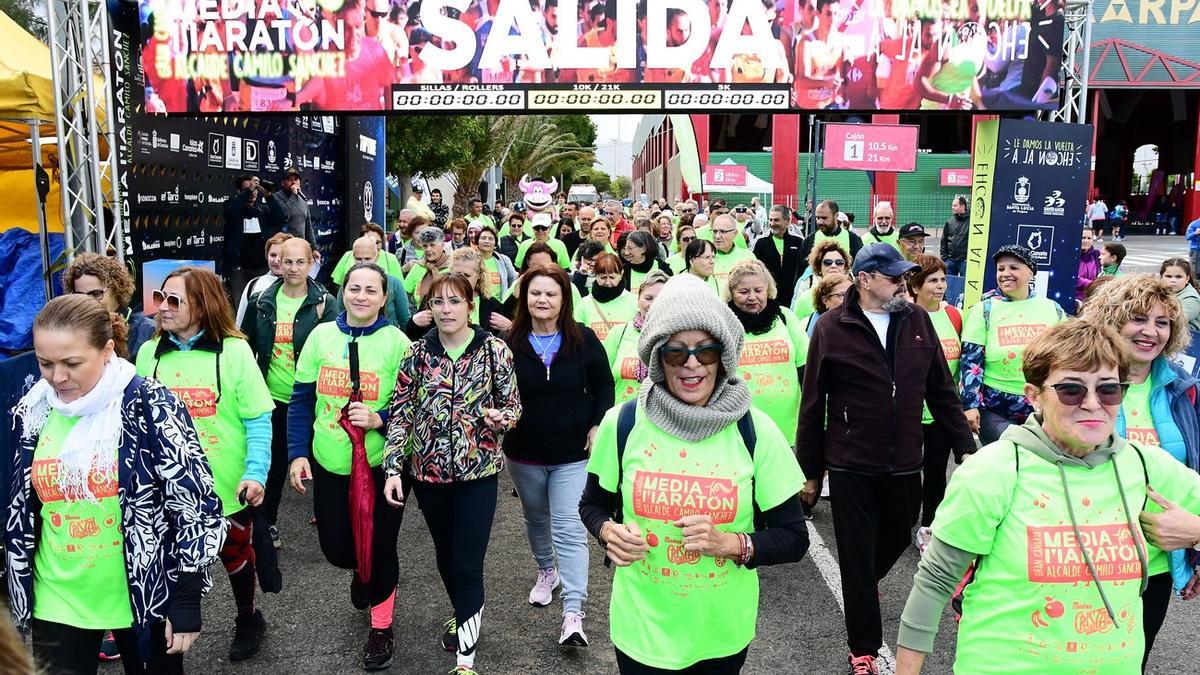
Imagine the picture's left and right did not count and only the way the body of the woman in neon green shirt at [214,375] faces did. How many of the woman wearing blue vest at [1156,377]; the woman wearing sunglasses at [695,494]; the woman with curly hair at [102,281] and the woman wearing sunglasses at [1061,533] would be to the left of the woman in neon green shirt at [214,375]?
3

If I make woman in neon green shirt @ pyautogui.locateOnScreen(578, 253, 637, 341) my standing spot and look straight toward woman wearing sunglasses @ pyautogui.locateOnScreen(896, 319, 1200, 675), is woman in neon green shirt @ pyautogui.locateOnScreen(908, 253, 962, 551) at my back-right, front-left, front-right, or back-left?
front-left

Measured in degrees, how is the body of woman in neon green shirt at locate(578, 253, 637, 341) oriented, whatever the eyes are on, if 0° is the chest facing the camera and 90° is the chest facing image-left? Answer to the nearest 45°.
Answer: approximately 0°

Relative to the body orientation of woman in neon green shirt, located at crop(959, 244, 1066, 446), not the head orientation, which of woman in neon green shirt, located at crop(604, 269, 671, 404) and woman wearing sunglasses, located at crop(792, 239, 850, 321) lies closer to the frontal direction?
the woman in neon green shirt

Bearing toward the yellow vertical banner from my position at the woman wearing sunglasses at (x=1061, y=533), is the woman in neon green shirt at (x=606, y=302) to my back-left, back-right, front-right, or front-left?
front-left

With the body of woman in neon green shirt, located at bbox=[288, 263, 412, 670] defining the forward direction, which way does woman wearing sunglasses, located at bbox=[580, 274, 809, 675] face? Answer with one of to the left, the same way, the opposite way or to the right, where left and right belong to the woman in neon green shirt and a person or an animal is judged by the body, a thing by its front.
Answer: the same way

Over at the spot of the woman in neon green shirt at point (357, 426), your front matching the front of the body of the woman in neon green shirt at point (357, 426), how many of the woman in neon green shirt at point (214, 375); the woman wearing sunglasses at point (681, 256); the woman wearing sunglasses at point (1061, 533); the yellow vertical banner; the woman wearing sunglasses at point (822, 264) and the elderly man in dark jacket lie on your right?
1

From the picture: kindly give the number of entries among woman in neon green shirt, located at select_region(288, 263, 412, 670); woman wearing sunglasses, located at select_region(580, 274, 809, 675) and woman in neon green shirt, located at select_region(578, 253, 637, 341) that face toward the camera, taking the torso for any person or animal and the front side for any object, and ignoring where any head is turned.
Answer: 3

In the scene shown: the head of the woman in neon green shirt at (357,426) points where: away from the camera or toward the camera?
toward the camera

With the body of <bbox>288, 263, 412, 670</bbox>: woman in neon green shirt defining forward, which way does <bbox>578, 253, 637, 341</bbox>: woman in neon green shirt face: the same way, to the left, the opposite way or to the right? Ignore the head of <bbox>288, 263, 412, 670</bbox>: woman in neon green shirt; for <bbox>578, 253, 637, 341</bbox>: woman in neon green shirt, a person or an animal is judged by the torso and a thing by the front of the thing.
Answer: the same way

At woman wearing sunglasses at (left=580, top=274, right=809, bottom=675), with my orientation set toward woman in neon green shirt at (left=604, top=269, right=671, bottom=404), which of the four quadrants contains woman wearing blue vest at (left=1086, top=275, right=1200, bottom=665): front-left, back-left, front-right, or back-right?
front-right

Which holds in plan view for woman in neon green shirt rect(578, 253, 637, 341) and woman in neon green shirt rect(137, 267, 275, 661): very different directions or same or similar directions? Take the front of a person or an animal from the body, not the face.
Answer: same or similar directions

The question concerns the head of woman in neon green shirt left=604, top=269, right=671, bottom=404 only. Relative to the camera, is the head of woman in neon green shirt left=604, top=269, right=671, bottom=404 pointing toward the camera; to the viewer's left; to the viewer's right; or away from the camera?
toward the camera

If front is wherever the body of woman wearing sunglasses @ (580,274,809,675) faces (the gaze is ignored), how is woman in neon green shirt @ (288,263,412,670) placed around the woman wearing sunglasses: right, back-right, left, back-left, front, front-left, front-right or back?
back-right

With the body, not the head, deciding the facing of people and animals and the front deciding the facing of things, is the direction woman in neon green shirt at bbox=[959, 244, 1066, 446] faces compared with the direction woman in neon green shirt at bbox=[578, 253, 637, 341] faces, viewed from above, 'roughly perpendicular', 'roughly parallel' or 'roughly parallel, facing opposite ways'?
roughly parallel

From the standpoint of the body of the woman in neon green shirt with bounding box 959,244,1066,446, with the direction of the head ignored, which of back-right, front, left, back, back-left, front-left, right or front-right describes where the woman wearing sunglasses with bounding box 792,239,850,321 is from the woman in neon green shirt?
back-right

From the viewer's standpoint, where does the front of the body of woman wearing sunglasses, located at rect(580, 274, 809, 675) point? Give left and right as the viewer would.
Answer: facing the viewer

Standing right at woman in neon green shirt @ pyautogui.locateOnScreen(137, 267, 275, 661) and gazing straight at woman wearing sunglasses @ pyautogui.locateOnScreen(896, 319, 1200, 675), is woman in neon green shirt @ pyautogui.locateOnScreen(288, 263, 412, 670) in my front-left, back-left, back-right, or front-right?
front-left

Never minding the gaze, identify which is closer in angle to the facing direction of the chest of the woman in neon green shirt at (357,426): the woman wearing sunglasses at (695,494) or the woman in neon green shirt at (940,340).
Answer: the woman wearing sunglasses

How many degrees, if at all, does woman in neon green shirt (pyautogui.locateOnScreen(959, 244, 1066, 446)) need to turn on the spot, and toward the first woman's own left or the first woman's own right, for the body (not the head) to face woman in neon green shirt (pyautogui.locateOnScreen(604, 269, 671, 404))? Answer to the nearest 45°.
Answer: approximately 90° to the first woman's own right
